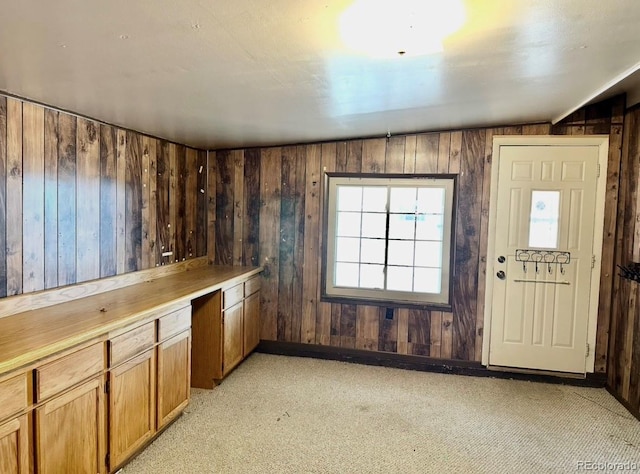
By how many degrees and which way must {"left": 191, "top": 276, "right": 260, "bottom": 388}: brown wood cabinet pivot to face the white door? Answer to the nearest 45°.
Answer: approximately 45° to its left

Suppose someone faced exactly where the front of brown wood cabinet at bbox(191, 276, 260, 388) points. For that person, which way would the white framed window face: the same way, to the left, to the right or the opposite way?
to the right

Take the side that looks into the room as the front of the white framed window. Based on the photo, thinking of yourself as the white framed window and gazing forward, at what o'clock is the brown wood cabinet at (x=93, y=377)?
The brown wood cabinet is roughly at 1 o'clock from the white framed window.

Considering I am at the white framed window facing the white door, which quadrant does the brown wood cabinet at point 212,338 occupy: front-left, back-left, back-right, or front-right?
back-right

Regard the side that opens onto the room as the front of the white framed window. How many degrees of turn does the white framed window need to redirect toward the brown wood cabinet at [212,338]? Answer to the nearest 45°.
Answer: approximately 45° to its right

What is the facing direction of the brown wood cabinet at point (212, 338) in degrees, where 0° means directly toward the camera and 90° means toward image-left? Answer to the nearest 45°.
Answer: approximately 315°

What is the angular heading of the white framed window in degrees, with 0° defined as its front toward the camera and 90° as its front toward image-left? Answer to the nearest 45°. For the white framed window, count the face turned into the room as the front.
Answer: approximately 0°

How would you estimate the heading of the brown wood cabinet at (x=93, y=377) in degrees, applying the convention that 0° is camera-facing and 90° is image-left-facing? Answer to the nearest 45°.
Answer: approximately 315°

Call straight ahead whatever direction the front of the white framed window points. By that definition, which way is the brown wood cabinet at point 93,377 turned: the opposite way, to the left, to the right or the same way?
to the left

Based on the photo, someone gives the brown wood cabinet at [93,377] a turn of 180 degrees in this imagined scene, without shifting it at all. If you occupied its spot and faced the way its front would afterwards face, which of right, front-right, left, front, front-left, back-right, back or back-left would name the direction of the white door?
back-right

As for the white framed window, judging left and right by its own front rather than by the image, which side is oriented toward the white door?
left

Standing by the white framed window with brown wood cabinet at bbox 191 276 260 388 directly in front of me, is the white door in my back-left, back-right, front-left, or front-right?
back-left
